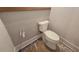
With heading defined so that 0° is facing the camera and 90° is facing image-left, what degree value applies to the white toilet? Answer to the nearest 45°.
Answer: approximately 315°

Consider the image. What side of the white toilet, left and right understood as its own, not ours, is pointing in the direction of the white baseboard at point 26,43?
right

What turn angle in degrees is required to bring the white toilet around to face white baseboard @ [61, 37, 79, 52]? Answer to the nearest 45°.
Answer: approximately 45° to its left
